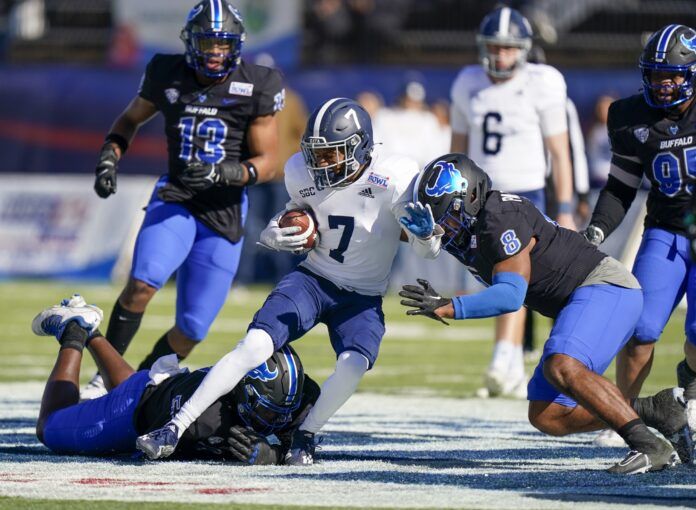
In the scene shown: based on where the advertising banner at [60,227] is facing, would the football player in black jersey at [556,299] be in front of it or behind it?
in front

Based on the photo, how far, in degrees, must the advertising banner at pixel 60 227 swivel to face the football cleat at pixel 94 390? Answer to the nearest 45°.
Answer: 0° — it already faces it

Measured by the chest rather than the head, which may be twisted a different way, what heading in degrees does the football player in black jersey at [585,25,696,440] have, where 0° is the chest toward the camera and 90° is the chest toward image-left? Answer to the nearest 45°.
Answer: approximately 0°

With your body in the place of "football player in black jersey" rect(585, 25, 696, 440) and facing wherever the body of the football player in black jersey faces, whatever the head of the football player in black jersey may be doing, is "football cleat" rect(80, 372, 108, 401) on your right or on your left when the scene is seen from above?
on your right

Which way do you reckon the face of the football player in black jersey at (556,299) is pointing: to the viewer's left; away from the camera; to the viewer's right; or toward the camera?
to the viewer's left

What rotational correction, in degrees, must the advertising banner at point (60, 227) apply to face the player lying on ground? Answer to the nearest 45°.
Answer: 0° — it already faces them

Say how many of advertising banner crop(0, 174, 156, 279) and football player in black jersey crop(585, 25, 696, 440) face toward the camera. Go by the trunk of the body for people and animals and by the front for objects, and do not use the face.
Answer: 2

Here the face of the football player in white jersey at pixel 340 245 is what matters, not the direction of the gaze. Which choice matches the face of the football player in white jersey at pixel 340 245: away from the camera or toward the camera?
toward the camera

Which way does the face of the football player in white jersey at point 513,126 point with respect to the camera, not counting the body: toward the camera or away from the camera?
toward the camera

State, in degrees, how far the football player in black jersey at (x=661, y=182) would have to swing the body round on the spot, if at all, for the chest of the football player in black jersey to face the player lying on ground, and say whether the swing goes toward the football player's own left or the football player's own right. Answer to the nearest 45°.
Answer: approximately 45° to the football player's own right

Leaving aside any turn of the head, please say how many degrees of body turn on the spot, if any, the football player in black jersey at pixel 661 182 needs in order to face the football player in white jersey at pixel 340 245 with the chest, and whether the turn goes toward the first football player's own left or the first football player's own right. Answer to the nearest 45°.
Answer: approximately 45° to the first football player's own right

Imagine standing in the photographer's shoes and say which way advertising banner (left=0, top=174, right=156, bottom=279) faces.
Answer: facing the viewer
